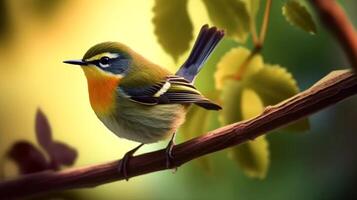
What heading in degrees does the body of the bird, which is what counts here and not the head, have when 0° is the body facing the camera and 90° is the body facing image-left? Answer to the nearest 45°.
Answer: approximately 90°
